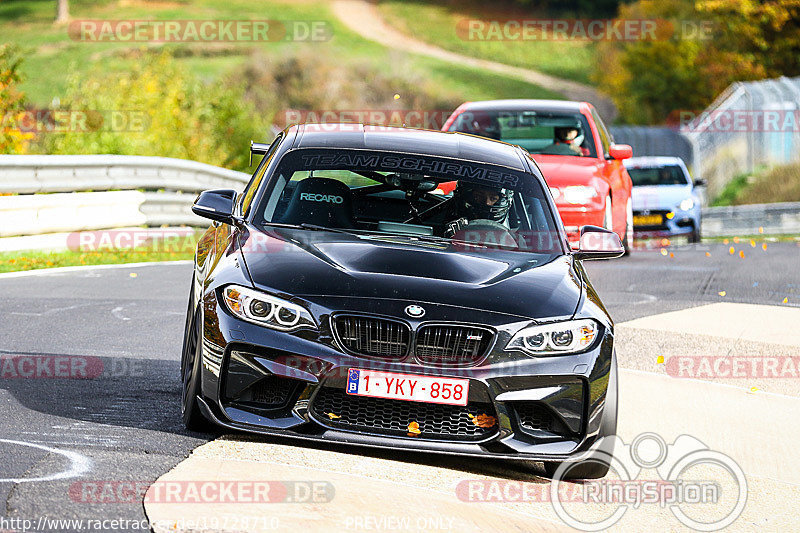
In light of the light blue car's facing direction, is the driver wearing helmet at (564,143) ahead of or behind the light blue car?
ahead

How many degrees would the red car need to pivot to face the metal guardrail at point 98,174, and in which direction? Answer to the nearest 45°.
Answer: approximately 90° to its right

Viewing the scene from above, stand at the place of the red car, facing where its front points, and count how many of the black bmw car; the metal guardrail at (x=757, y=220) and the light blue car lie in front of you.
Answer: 1

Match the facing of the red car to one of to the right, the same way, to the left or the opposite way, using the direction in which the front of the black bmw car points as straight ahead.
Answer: the same way

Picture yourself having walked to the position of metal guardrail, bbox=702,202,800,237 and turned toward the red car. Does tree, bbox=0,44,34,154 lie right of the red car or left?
right

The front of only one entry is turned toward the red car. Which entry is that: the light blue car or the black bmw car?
the light blue car

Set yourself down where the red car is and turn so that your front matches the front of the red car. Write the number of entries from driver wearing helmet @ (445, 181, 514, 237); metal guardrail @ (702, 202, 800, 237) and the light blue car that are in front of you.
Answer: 1

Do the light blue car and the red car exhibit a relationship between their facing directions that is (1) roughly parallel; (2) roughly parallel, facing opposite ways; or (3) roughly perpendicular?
roughly parallel

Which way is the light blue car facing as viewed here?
toward the camera

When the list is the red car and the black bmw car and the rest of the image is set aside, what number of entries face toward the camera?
2

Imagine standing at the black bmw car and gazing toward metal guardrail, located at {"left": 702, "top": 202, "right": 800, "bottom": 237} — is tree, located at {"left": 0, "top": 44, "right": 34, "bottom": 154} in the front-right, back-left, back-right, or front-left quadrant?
front-left

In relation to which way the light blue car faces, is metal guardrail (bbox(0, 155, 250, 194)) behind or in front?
in front

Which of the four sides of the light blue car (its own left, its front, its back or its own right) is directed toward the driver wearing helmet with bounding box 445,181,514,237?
front

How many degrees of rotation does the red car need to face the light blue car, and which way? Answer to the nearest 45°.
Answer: approximately 180°

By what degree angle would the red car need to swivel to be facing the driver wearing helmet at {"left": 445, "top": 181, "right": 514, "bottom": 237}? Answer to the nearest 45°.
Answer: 0° — it already faces them

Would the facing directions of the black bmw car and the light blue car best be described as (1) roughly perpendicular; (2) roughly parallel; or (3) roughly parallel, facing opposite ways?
roughly parallel
